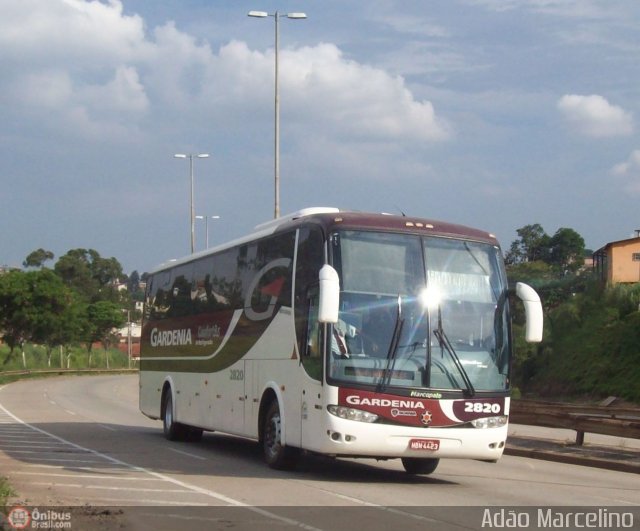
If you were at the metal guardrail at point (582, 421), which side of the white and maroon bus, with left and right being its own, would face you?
left

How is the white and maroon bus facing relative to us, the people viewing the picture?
facing the viewer and to the right of the viewer
